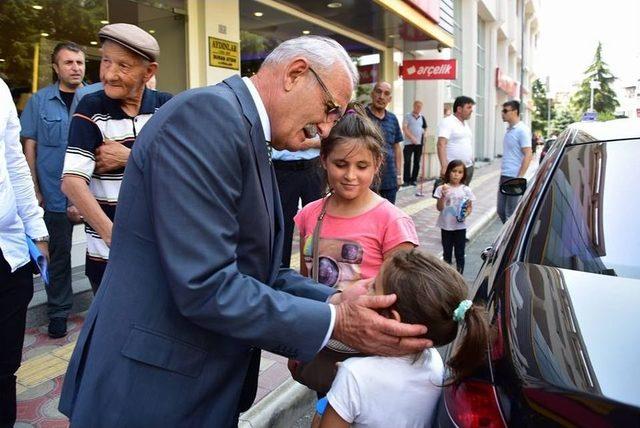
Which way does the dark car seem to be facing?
away from the camera

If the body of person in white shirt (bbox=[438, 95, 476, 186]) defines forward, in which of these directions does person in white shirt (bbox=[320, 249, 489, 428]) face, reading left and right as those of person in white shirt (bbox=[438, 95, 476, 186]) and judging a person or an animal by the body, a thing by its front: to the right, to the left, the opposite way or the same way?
the opposite way

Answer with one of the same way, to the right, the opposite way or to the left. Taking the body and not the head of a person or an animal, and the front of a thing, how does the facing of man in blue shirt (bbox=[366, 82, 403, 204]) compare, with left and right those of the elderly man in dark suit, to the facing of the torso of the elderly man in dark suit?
to the right

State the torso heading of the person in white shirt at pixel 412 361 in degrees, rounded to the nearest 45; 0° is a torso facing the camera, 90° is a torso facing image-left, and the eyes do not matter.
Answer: approximately 135°

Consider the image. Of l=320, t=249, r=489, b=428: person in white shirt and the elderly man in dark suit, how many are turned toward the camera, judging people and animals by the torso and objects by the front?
0

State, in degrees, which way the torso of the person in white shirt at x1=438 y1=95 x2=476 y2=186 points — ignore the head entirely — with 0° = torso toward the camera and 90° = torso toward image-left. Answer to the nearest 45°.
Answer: approximately 315°

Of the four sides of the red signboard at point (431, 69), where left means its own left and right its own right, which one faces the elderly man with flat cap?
front

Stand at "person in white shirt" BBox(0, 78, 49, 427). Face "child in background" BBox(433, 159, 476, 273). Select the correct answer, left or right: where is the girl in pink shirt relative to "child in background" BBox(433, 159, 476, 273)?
right

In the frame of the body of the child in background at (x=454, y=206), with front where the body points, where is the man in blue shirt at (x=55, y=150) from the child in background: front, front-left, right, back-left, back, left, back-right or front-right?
front-right
